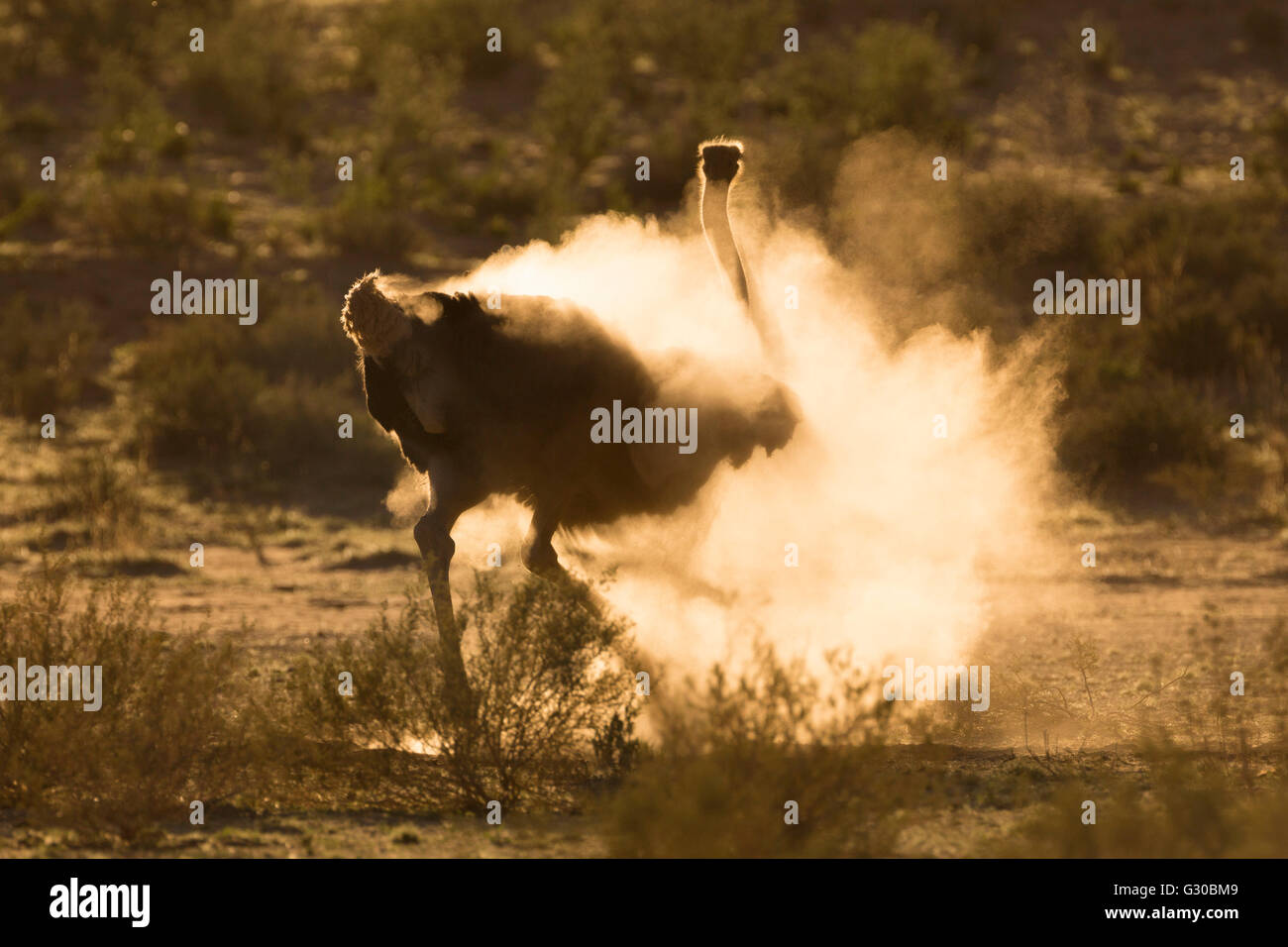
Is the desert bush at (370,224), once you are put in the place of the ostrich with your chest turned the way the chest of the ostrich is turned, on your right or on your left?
on your left

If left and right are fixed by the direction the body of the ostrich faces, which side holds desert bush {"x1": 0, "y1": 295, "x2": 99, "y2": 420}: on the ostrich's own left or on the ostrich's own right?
on the ostrich's own left

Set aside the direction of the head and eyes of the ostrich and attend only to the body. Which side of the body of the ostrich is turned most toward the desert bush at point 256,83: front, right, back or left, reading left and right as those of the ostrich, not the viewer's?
left

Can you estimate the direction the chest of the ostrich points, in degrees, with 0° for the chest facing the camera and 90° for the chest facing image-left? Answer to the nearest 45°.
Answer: approximately 270°

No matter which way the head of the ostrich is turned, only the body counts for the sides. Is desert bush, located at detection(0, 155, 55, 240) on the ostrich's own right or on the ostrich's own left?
on the ostrich's own left

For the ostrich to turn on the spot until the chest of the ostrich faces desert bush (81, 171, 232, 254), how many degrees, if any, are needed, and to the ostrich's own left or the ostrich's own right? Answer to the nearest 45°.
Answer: approximately 90° to the ostrich's own left
